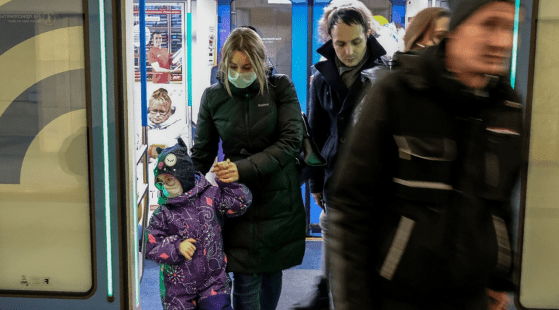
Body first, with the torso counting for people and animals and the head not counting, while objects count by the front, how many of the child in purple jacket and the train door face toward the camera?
2

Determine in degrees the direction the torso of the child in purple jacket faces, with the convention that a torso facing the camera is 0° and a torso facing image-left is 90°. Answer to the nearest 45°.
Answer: approximately 0°

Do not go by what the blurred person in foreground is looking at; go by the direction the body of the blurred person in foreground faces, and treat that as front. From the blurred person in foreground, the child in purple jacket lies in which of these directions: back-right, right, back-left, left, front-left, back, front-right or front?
back

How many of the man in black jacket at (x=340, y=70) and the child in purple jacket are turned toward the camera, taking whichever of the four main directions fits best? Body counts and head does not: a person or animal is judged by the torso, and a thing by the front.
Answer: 2

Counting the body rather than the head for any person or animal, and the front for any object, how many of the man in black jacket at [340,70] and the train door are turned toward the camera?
2

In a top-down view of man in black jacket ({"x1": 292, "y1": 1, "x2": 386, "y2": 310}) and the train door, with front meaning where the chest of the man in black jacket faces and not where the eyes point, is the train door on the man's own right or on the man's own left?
on the man's own right

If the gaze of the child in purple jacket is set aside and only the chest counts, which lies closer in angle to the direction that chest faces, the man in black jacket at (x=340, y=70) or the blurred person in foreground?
the blurred person in foreground

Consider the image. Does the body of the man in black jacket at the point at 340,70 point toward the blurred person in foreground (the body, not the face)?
yes

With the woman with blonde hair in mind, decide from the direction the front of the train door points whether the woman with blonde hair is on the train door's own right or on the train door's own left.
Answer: on the train door's own left

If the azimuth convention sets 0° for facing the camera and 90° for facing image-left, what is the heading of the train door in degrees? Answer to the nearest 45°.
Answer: approximately 0°

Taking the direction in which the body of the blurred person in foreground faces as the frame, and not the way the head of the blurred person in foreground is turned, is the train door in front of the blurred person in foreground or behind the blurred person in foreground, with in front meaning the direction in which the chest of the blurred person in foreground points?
behind

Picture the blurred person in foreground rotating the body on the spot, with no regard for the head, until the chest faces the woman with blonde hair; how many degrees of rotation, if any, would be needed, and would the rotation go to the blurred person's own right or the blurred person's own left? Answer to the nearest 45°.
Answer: approximately 180°
